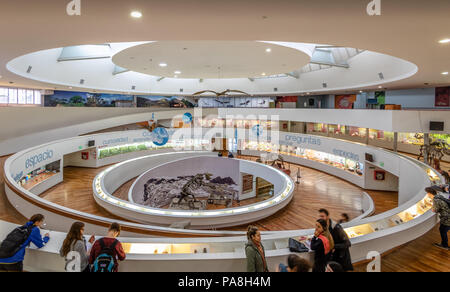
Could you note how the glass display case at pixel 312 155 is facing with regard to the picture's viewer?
facing the viewer and to the left of the viewer

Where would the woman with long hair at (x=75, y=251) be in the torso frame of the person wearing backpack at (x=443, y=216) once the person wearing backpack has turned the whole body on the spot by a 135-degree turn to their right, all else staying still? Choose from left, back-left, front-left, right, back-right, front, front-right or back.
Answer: back

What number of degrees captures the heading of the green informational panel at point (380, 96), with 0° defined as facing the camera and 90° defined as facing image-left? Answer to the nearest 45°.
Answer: approximately 0°

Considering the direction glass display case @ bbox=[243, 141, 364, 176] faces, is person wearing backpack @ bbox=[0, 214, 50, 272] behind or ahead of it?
ahead

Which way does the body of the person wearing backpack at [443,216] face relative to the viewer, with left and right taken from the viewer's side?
facing to the left of the viewer

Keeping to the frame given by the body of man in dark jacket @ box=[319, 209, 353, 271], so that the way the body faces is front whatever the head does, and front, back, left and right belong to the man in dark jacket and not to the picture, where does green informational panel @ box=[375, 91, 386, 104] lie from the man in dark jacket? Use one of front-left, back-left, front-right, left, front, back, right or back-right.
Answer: right

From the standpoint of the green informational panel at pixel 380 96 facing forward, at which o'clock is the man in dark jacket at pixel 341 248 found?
The man in dark jacket is roughly at 12 o'clock from the green informational panel.
